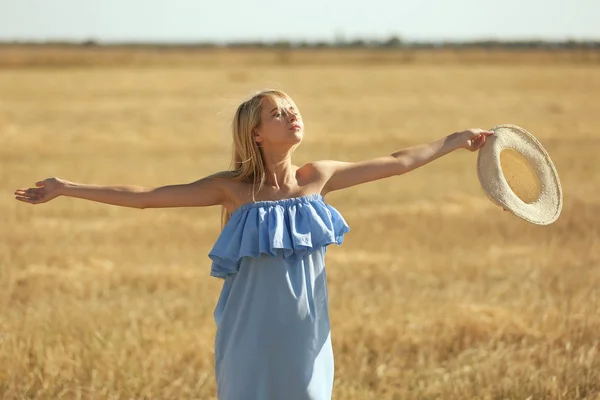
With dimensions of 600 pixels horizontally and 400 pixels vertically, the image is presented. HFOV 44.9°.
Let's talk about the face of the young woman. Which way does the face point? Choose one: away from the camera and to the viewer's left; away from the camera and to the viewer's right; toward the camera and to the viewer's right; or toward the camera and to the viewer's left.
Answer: toward the camera and to the viewer's right

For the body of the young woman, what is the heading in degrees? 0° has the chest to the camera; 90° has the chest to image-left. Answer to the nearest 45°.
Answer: approximately 0°
